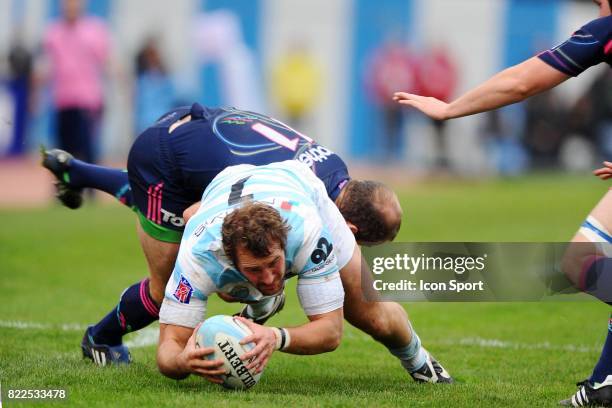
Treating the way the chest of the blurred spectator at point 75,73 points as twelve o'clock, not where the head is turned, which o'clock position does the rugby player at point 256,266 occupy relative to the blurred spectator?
The rugby player is roughly at 12 o'clock from the blurred spectator.

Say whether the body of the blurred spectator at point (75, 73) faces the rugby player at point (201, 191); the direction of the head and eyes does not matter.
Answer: yes

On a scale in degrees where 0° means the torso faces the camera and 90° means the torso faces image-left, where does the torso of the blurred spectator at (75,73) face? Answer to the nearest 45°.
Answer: approximately 0°

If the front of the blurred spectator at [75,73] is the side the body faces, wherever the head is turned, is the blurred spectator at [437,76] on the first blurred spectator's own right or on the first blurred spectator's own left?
on the first blurred spectator's own left

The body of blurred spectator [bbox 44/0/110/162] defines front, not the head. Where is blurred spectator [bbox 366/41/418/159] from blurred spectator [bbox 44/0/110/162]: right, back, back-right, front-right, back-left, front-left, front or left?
back-left

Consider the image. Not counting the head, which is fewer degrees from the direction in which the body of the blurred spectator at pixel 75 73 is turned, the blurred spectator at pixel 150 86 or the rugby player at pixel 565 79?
the rugby player

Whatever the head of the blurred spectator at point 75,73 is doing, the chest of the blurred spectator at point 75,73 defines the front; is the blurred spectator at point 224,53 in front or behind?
behind

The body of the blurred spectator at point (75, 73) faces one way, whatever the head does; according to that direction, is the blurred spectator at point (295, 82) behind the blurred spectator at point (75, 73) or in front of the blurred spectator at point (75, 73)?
behind
